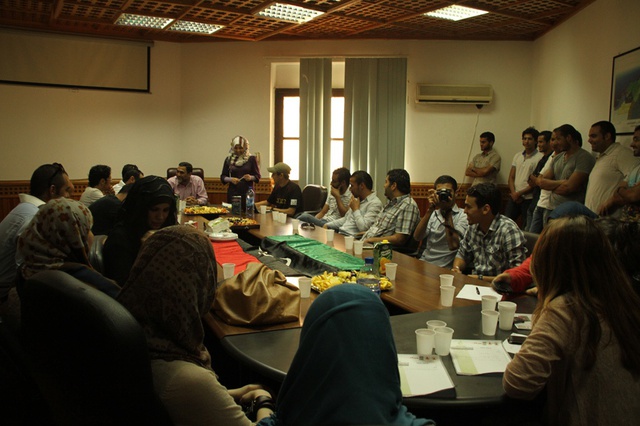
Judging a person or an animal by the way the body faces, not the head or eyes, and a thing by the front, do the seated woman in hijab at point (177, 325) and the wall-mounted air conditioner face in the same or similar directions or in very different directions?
very different directions

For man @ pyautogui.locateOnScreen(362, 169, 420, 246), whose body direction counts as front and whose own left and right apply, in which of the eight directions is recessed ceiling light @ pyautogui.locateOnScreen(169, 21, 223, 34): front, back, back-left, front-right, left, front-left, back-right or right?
front-right

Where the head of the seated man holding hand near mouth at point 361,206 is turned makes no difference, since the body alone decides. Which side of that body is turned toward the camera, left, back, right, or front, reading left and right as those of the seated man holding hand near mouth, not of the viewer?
left

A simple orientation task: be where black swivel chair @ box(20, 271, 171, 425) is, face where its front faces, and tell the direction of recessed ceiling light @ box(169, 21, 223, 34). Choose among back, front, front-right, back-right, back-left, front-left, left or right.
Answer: front-left

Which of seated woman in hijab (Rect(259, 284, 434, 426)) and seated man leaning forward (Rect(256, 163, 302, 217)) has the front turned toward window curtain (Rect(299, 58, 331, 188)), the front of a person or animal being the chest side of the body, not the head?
the seated woman in hijab

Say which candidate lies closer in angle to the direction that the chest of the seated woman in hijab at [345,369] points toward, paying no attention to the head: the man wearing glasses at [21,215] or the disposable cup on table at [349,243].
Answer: the disposable cup on table

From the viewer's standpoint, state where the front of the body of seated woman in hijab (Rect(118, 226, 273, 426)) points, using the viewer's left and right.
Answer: facing away from the viewer and to the right of the viewer

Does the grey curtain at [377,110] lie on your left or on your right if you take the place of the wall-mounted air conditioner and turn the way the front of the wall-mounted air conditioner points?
on your right

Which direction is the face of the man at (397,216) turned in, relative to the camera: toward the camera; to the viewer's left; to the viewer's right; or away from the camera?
to the viewer's left

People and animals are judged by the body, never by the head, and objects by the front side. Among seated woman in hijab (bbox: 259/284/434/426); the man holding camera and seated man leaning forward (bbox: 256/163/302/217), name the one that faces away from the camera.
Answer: the seated woman in hijab
